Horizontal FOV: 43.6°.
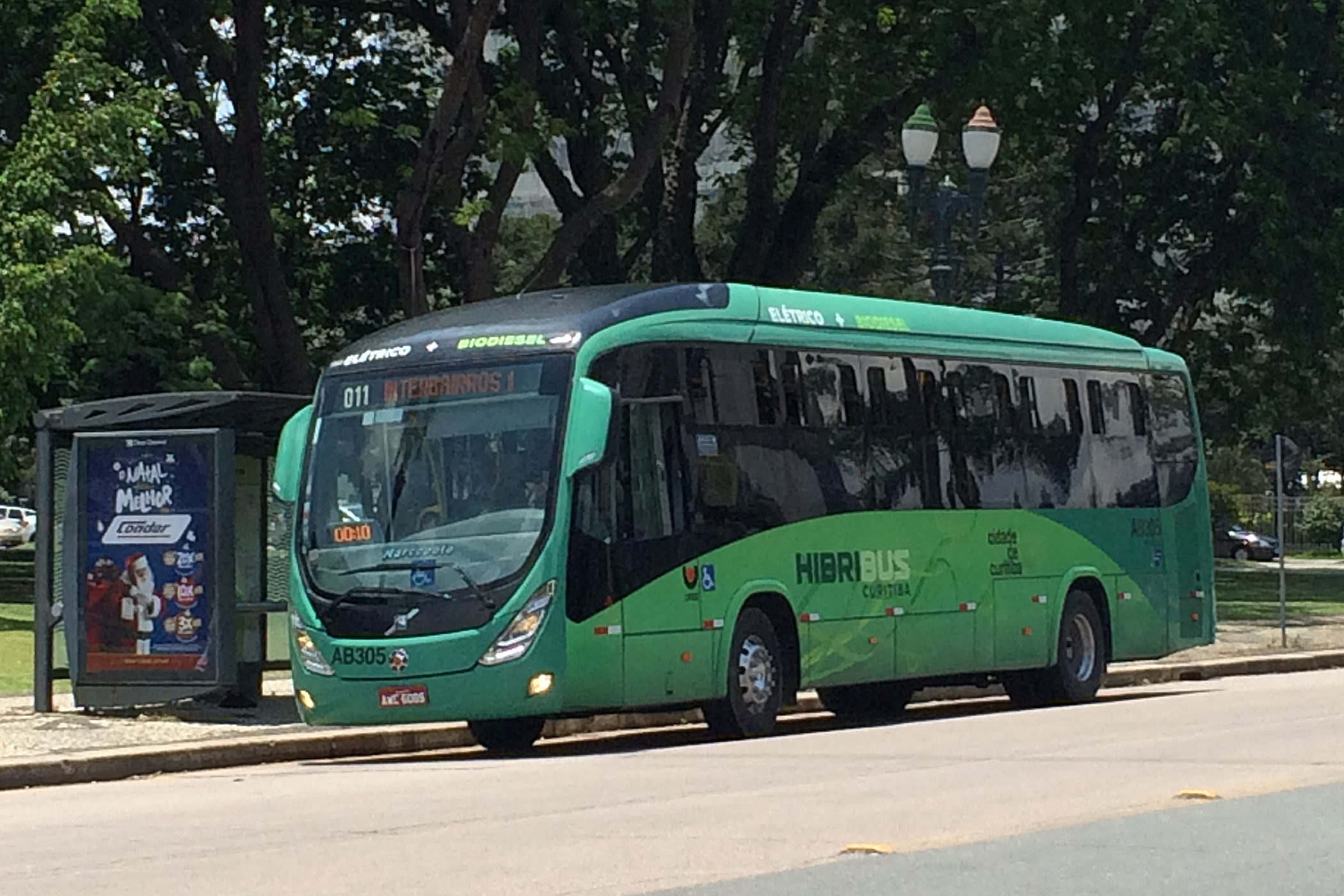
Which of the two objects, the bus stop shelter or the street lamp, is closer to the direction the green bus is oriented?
the bus stop shelter

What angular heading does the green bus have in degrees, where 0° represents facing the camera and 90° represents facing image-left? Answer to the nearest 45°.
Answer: approximately 45°
